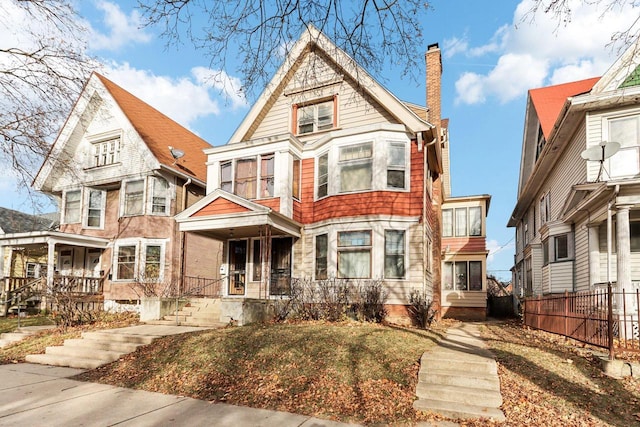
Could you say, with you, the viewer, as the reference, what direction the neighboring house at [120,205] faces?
facing the viewer and to the left of the viewer

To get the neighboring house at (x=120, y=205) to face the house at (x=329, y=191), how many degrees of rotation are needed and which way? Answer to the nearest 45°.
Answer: approximately 90° to its left

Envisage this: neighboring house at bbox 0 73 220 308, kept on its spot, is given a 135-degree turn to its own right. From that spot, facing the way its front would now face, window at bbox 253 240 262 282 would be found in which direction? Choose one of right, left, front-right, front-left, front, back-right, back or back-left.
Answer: back-right

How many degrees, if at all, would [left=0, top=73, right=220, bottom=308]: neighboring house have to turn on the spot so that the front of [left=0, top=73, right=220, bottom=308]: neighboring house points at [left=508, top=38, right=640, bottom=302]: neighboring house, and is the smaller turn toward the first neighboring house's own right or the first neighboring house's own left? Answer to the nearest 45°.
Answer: approximately 90° to the first neighboring house's own left
